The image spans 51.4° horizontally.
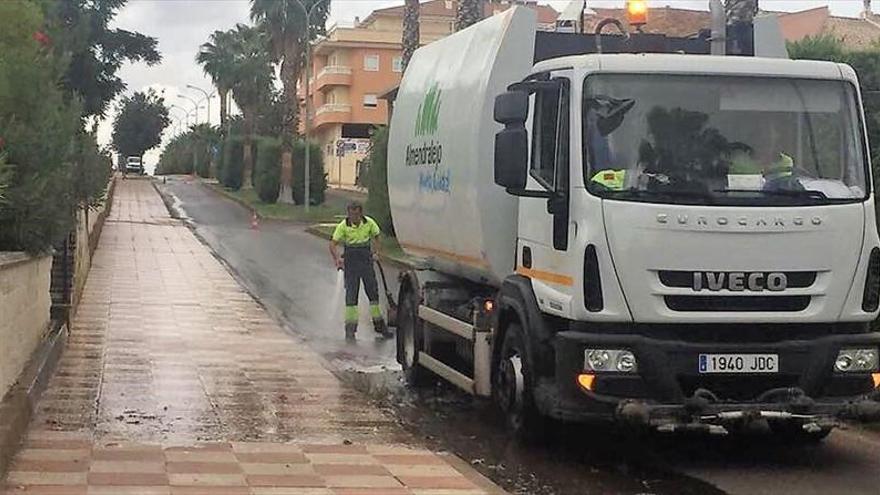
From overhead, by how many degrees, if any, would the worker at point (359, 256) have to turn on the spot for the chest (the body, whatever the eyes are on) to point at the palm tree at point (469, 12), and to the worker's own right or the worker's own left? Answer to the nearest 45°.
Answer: approximately 180°

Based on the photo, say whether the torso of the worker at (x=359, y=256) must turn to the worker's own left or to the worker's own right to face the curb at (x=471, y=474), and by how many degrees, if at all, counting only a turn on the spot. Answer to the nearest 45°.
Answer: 0° — they already face it

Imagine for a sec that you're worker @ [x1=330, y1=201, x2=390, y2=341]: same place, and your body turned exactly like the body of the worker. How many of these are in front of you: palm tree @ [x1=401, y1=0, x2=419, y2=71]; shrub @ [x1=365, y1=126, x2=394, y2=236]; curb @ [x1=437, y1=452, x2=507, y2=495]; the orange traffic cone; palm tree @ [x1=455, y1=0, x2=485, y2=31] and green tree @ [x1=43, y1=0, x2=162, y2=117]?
1

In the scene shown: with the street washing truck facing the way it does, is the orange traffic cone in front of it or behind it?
behind

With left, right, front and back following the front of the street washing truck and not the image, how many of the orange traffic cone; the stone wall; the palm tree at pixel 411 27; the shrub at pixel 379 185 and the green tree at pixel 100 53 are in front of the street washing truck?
0

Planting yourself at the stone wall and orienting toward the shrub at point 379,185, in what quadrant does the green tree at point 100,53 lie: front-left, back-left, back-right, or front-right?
front-left

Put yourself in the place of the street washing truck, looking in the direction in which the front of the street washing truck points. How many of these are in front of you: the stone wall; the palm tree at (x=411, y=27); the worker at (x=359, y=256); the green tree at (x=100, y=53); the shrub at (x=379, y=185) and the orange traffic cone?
0

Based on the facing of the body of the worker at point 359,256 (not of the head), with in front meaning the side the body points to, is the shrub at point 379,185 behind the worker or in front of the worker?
behind

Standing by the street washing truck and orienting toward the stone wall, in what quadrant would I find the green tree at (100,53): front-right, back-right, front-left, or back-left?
front-right

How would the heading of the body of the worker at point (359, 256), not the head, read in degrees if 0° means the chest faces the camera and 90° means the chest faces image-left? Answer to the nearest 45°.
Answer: approximately 0°

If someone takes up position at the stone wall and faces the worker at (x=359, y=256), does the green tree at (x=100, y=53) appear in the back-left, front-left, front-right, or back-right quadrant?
front-left

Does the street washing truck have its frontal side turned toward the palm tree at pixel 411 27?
no

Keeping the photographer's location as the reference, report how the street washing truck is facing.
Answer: facing the viewer and to the right of the viewer

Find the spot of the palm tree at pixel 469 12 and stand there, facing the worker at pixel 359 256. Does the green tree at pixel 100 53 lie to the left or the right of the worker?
right

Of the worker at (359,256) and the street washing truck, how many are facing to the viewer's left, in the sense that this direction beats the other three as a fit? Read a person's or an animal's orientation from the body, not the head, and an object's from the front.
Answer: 0

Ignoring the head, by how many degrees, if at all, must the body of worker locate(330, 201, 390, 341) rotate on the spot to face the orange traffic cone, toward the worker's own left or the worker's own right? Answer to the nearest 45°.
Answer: approximately 180°

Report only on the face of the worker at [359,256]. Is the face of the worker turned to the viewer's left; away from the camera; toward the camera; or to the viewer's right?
toward the camera
